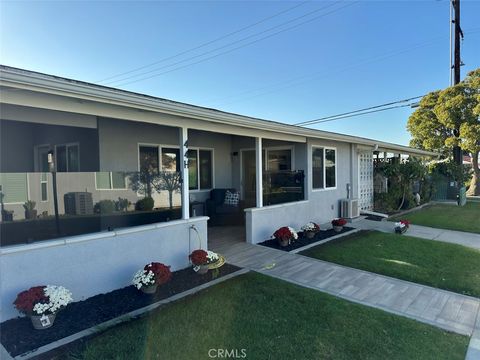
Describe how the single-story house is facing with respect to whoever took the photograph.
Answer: facing the viewer and to the right of the viewer

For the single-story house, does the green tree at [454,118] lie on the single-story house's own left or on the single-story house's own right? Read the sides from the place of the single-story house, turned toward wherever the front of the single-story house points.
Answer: on the single-story house's own left

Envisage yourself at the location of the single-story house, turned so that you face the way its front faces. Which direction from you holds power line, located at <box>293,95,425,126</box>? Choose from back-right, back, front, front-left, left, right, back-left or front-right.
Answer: left

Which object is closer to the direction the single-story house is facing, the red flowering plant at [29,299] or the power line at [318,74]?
the red flowering plant

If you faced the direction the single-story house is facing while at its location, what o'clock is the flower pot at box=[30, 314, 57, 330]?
The flower pot is roughly at 2 o'clock from the single-story house.

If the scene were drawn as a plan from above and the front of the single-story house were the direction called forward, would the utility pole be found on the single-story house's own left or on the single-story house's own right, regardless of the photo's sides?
on the single-story house's own left

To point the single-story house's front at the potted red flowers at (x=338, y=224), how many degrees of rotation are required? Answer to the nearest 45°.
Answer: approximately 90° to its left

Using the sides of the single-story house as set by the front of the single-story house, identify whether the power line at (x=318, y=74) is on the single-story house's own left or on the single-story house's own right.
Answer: on the single-story house's own left
